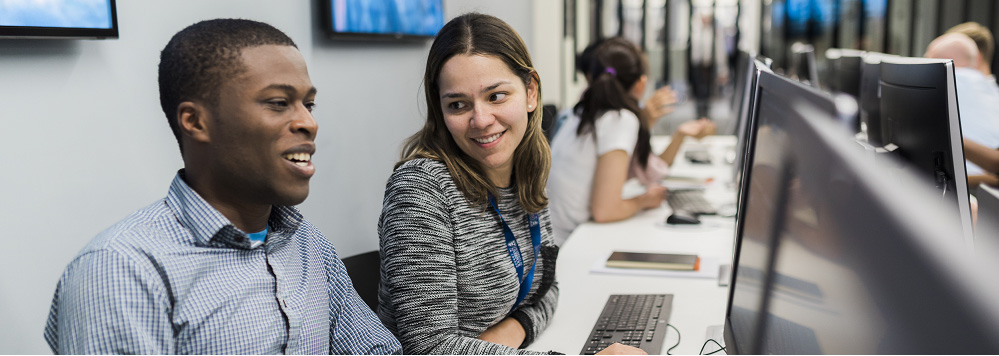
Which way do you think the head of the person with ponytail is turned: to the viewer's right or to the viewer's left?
to the viewer's right

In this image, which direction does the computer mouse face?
to the viewer's right

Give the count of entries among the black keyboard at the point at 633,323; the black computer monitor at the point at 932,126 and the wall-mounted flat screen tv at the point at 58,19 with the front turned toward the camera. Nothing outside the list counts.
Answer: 1

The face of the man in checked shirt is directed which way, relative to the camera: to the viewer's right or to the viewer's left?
to the viewer's right

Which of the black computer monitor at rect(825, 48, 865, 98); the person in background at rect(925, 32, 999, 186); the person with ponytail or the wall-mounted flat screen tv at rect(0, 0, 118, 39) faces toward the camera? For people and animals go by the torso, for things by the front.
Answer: the wall-mounted flat screen tv

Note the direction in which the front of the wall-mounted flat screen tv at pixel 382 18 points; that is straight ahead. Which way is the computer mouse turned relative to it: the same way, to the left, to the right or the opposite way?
to the left

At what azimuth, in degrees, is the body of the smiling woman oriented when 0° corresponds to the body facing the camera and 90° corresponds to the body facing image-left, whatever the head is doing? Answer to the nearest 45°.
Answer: approximately 315°

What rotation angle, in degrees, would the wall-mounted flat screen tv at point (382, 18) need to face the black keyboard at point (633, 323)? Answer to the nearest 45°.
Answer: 0° — it already faces it

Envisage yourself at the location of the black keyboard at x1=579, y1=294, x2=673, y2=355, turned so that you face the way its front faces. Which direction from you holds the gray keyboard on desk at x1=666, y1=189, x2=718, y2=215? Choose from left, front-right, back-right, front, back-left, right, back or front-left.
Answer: right

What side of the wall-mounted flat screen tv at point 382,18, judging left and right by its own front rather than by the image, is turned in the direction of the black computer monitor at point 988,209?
front

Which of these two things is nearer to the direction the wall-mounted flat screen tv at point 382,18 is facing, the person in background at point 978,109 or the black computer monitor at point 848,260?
the black computer monitor

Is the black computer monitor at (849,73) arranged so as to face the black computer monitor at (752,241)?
no

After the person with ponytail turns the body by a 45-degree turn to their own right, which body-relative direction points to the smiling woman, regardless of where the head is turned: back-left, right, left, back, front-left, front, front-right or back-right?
right
